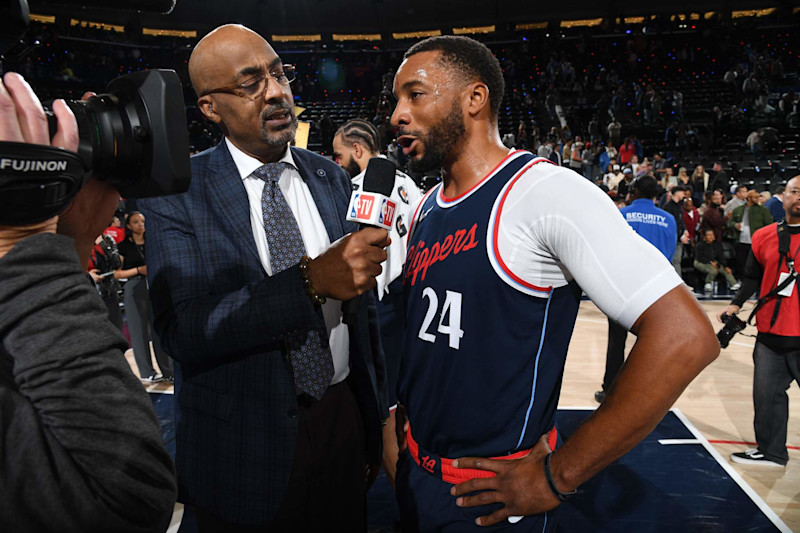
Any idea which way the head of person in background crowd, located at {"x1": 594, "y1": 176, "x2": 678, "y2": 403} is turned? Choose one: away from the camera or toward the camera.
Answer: away from the camera

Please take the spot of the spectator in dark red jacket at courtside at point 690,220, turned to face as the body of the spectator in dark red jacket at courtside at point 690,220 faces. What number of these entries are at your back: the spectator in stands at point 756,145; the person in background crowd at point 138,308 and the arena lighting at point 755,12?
2

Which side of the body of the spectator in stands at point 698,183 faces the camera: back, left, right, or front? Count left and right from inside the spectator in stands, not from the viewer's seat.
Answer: front

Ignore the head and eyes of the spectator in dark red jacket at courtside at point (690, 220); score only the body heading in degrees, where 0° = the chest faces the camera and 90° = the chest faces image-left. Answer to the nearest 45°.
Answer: approximately 0°

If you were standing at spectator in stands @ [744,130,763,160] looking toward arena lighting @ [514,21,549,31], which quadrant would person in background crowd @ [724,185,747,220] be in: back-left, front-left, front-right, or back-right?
back-left

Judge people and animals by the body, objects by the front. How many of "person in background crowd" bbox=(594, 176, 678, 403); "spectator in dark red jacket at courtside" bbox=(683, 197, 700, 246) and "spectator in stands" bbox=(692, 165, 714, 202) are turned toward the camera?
2

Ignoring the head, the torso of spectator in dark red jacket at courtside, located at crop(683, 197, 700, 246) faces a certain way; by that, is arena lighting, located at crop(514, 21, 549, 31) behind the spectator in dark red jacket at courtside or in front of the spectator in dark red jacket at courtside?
behind

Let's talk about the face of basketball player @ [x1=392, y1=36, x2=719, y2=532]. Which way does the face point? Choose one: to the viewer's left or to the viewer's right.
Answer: to the viewer's left

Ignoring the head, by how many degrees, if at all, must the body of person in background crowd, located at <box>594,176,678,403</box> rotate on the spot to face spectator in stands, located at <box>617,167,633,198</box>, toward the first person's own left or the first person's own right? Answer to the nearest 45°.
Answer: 0° — they already face them

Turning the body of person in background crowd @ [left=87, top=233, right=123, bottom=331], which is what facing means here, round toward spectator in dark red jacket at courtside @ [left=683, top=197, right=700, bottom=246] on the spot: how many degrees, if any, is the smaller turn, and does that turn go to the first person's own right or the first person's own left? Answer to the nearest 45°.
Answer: approximately 45° to the first person's own left

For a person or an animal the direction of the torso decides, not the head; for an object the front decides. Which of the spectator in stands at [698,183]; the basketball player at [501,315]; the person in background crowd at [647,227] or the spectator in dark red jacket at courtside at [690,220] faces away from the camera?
the person in background crowd

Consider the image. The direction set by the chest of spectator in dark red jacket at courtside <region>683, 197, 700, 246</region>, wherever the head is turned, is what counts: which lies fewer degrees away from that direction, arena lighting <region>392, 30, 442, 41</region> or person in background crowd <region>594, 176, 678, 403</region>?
the person in background crowd

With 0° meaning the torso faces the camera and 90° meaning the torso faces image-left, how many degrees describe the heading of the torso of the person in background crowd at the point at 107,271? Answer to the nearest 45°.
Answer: approximately 315°

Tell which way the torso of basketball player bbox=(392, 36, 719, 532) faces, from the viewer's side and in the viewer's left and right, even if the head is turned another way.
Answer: facing the viewer and to the left of the viewer

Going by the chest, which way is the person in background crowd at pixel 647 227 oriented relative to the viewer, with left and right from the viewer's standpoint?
facing away from the viewer

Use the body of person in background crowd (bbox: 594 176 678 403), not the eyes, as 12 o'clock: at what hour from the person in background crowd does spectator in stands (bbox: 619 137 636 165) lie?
The spectator in stands is roughly at 12 o'clock from the person in background crowd.

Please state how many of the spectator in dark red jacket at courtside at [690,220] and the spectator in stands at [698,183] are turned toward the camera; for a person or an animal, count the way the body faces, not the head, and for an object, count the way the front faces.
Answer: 2
